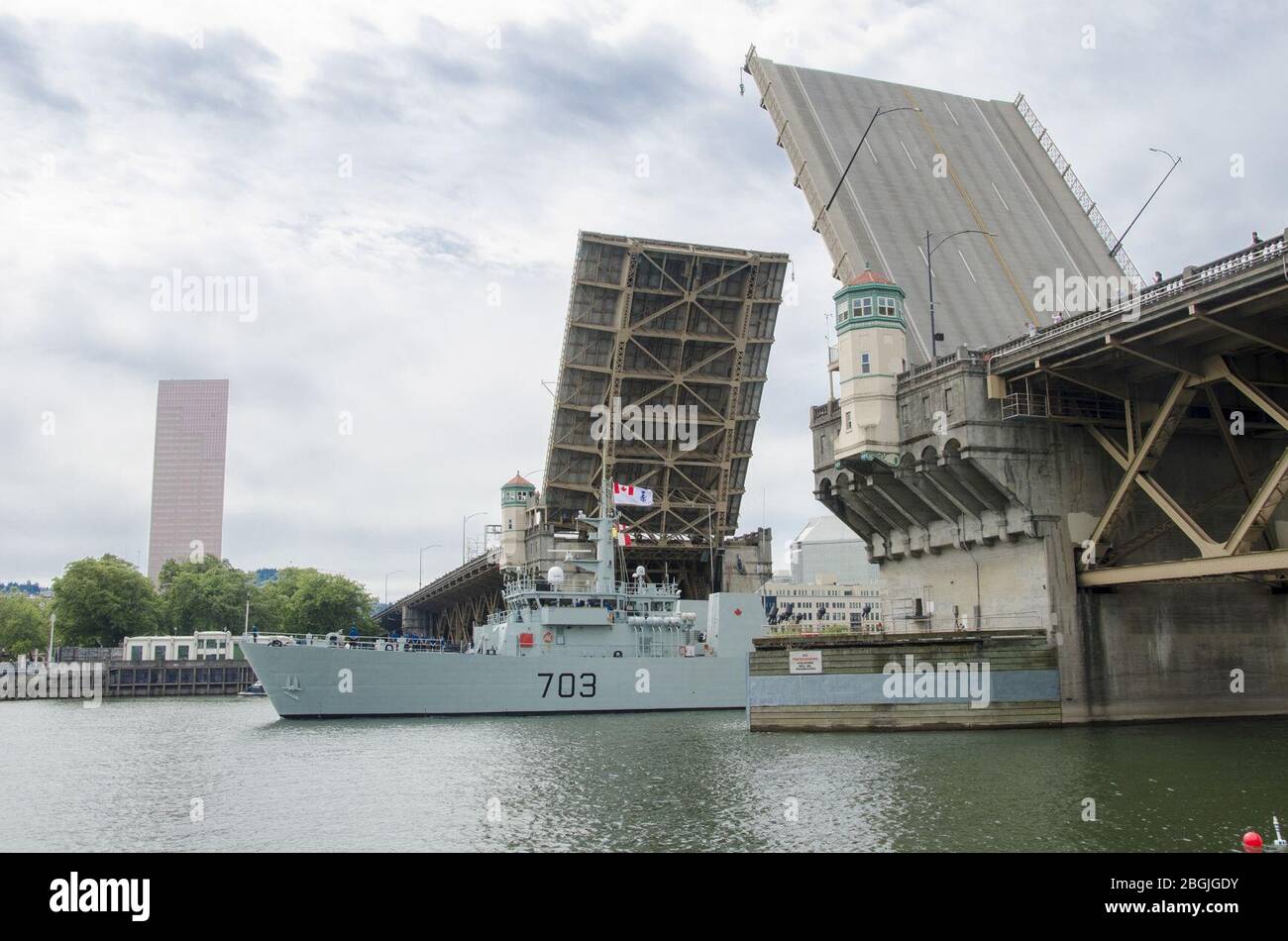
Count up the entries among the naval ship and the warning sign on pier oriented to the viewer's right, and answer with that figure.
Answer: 0

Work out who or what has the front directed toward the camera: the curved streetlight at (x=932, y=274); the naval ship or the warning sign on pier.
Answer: the warning sign on pier

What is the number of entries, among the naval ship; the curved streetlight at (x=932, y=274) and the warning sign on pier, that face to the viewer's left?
1

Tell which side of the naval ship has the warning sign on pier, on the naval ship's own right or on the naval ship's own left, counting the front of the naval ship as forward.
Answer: on the naval ship's own left

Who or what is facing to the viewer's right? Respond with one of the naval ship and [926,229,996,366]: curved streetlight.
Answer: the curved streetlight

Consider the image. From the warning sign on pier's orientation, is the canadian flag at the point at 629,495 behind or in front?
behind

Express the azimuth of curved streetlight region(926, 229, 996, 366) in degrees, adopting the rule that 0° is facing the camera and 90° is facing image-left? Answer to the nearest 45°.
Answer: approximately 270°

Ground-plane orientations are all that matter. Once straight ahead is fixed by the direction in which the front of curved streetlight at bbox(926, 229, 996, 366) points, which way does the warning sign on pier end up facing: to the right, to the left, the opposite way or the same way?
to the right

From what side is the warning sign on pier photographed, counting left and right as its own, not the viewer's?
front

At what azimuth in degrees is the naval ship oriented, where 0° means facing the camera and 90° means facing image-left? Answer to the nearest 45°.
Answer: approximately 90°

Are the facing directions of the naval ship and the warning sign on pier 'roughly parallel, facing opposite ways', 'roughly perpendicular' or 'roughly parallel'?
roughly perpendicular

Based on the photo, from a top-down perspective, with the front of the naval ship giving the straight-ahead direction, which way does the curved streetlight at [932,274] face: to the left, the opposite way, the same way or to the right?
the opposite way
